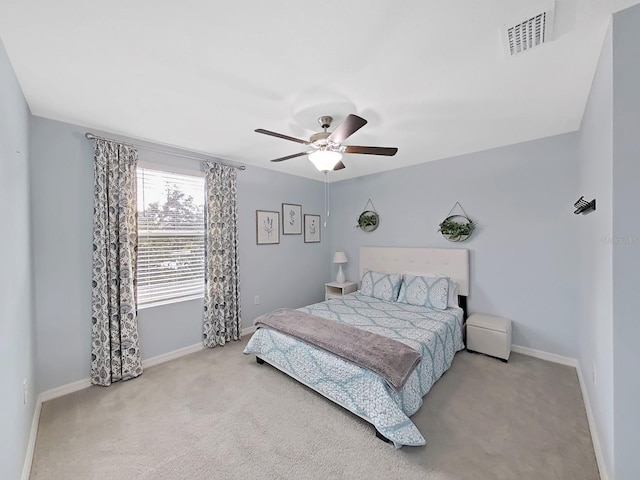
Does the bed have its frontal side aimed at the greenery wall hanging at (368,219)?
no

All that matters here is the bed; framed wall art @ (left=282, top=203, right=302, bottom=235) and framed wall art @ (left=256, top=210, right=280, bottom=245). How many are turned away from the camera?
0

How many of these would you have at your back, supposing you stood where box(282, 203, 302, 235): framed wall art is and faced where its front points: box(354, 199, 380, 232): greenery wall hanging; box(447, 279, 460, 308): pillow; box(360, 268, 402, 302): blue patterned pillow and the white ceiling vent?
0

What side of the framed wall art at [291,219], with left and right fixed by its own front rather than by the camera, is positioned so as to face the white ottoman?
front

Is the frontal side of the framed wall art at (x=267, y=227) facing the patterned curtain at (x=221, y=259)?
no

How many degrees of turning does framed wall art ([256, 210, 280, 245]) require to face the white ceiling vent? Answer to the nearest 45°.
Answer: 0° — it already faces it

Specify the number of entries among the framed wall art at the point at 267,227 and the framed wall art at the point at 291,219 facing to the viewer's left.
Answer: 0

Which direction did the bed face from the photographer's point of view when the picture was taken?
facing the viewer and to the left of the viewer

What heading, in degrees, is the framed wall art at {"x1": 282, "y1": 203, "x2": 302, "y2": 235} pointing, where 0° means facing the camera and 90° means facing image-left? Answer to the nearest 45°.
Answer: approximately 315°

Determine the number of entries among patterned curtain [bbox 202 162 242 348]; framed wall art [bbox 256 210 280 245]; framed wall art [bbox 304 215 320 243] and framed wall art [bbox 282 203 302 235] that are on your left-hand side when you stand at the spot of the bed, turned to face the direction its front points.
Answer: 0

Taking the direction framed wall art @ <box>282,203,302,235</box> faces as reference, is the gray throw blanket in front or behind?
in front

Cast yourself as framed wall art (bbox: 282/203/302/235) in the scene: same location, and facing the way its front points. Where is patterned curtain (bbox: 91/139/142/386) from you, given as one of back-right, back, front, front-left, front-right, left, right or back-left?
right

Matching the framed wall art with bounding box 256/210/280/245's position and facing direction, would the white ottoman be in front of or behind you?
in front

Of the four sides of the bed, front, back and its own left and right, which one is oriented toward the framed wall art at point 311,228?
right

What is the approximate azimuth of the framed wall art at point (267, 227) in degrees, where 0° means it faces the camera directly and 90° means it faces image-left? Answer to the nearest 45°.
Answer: approximately 315°

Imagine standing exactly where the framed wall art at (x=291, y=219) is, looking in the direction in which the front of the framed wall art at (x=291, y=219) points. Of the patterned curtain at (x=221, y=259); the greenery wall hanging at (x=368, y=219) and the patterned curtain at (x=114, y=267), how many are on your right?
2

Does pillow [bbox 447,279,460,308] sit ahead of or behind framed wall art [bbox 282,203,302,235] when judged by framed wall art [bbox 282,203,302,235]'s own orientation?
ahead

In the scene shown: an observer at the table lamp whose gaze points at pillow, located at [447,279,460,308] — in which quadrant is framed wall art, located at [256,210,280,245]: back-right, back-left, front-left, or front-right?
back-right

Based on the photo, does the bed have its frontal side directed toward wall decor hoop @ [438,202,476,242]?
no
